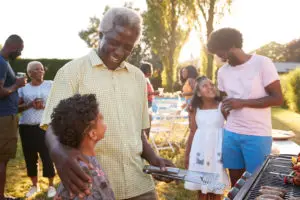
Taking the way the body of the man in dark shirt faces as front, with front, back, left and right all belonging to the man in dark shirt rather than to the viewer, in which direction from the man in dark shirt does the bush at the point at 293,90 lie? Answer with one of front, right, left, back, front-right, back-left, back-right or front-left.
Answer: front-left

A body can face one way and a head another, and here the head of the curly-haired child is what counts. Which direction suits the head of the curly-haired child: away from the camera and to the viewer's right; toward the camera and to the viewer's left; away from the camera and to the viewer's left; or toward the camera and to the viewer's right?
away from the camera and to the viewer's right

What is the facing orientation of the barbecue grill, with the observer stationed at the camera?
facing to the left of the viewer

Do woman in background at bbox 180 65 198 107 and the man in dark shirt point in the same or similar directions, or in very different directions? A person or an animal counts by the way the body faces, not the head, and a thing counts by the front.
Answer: very different directions

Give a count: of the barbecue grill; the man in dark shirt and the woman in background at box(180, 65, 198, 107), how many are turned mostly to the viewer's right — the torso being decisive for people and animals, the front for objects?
1

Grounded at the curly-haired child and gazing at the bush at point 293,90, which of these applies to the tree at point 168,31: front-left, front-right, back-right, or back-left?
front-left

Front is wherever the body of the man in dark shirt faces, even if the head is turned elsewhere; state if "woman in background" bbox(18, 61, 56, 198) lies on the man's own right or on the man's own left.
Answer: on the man's own left

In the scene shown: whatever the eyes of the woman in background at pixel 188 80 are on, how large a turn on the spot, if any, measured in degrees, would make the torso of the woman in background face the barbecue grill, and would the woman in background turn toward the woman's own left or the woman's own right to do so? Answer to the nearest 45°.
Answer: approximately 90° to the woman's own left

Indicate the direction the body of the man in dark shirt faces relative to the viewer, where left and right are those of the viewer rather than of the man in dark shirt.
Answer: facing to the right of the viewer
